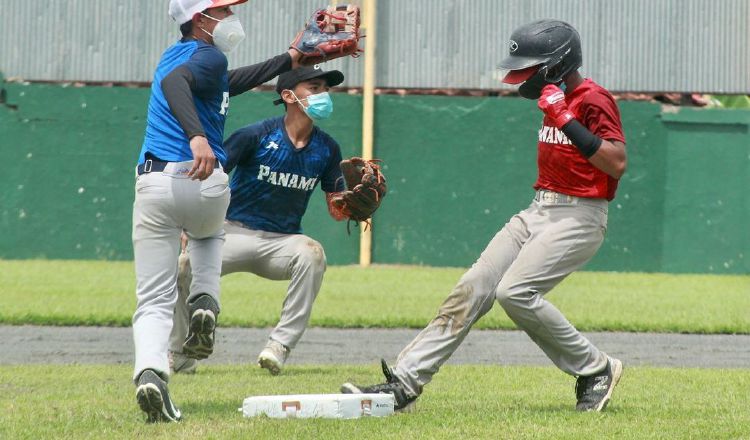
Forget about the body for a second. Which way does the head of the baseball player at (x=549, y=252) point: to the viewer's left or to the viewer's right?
to the viewer's left

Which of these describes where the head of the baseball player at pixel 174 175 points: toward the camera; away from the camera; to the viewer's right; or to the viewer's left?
to the viewer's right

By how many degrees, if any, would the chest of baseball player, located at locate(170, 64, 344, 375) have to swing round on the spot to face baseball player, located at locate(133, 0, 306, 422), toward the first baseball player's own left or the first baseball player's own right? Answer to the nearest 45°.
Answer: approximately 45° to the first baseball player's own right

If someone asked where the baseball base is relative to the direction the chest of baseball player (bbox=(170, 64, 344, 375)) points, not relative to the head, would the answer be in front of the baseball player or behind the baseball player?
in front

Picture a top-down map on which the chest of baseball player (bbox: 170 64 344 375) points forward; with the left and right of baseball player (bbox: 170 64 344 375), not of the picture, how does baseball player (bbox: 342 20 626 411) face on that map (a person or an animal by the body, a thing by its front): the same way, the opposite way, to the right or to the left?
to the right

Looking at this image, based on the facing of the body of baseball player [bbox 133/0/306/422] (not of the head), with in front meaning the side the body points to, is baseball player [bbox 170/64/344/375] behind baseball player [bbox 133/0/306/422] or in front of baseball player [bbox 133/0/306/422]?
in front

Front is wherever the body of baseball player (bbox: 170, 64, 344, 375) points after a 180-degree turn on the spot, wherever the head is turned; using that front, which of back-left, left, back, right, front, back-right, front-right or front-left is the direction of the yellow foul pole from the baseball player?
front-right

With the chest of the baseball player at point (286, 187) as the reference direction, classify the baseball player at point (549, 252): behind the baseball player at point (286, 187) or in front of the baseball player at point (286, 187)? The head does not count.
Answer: in front

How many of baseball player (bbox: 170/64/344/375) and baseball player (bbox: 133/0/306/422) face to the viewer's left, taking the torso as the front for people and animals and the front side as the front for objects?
0

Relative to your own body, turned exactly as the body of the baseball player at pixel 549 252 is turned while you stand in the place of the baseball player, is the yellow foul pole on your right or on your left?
on your right

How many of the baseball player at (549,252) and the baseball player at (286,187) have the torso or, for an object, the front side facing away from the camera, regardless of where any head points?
0

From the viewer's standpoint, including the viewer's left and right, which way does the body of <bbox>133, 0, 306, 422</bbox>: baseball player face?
facing away from the viewer and to the right of the viewer

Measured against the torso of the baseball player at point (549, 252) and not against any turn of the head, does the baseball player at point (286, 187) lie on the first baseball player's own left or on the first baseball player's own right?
on the first baseball player's own right
